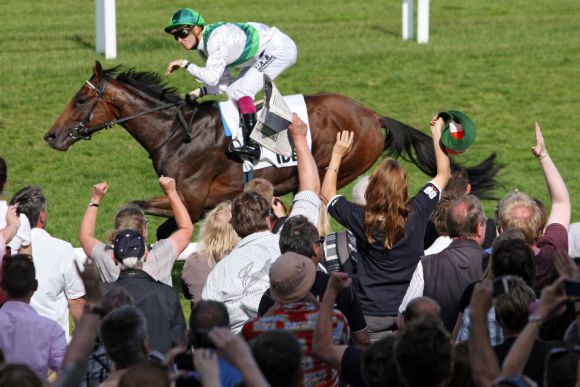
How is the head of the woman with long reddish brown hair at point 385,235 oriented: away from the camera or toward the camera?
away from the camera

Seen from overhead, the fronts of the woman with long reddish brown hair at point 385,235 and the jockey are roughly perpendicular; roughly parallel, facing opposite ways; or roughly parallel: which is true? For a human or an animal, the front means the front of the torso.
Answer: roughly perpendicular

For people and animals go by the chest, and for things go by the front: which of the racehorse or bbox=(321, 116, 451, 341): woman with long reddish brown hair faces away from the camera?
the woman with long reddish brown hair

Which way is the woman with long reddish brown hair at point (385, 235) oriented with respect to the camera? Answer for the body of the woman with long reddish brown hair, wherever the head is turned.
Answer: away from the camera

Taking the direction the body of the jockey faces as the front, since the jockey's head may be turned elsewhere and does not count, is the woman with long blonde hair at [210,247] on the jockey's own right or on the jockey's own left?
on the jockey's own left

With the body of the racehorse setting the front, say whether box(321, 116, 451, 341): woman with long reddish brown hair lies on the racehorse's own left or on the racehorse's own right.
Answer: on the racehorse's own left

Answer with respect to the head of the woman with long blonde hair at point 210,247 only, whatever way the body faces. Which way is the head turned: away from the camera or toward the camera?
away from the camera

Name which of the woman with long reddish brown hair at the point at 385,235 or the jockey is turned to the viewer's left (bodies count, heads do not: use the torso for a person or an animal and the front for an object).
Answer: the jockey

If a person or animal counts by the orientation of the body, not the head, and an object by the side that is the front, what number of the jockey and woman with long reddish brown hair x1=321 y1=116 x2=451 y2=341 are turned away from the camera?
1

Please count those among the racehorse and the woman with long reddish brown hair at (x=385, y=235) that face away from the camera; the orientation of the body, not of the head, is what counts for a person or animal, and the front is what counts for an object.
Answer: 1

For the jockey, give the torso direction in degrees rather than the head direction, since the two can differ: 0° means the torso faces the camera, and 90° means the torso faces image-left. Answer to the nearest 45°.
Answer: approximately 90°

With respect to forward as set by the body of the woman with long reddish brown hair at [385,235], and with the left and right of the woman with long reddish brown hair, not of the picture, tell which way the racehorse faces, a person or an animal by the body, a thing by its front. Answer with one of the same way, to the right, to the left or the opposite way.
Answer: to the left

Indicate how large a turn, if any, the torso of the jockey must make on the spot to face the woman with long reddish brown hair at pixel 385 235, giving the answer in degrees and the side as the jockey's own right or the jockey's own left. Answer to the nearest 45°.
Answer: approximately 90° to the jockey's own left

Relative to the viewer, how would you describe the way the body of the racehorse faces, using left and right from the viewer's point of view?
facing to the left of the viewer

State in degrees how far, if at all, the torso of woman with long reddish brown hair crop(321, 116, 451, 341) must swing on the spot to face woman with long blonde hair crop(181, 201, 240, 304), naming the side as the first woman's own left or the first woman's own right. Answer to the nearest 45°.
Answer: approximately 90° to the first woman's own left
